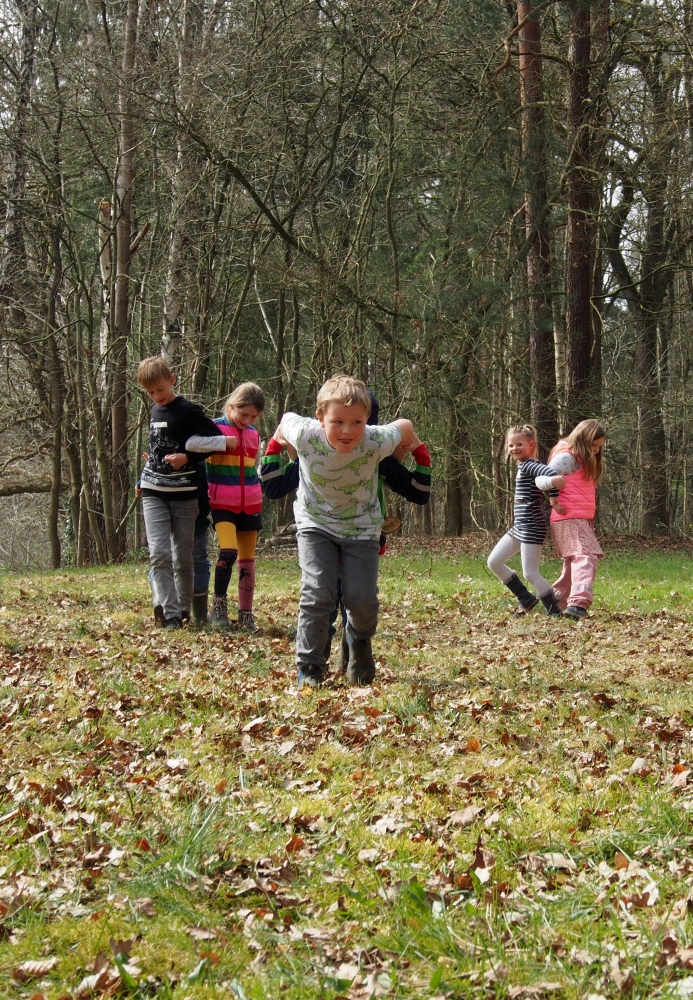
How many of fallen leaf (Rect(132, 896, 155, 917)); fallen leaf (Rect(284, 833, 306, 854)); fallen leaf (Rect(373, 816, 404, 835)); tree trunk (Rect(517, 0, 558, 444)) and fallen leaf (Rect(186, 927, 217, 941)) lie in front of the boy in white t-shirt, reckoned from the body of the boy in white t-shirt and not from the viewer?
4

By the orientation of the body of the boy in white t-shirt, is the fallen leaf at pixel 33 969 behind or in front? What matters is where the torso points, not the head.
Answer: in front

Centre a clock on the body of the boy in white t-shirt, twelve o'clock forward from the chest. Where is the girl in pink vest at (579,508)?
The girl in pink vest is roughly at 7 o'clock from the boy in white t-shirt.

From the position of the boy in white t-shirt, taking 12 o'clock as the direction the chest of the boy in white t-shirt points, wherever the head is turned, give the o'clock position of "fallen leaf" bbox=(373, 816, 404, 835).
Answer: The fallen leaf is roughly at 12 o'clock from the boy in white t-shirt.

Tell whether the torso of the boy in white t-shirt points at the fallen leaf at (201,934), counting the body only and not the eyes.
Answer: yes

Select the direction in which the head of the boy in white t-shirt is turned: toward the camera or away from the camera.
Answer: toward the camera

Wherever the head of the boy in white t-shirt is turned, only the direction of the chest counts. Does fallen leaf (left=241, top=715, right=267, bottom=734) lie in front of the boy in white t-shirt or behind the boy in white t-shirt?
in front

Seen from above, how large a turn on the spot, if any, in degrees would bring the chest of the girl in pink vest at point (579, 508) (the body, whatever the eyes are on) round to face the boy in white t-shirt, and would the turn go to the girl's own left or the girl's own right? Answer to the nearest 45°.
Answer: approximately 45° to the girl's own right

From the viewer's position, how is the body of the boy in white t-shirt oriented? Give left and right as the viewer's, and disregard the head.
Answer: facing the viewer
